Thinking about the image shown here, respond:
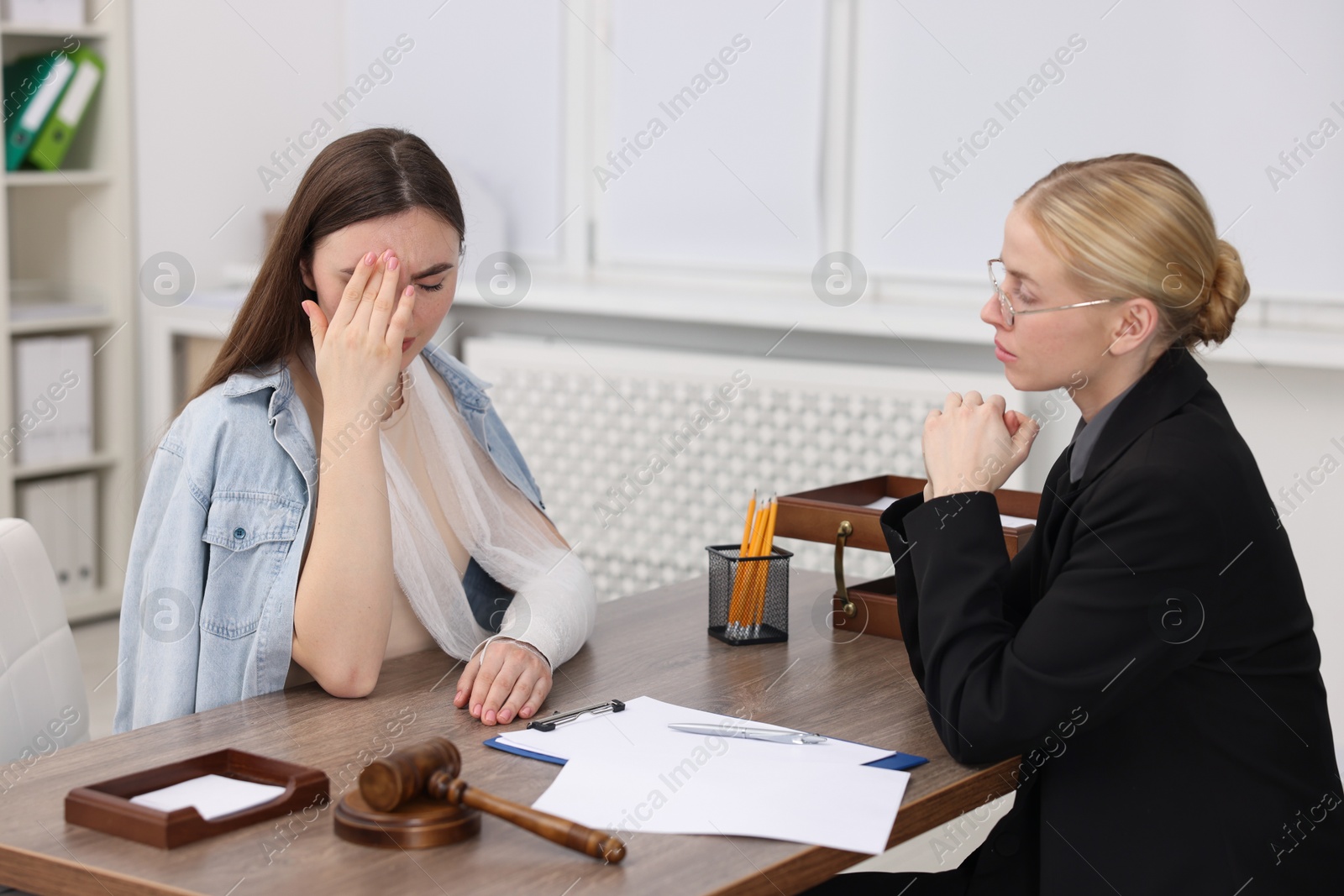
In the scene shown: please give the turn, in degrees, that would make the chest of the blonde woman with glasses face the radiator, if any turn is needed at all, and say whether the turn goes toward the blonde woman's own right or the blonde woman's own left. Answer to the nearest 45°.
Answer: approximately 45° to the blonde woman's own right

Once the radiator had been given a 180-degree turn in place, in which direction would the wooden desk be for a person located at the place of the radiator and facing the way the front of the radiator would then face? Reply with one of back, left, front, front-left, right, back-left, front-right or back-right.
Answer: back

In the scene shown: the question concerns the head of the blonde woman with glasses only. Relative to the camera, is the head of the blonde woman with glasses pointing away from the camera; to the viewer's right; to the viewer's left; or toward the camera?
to the viewer's left

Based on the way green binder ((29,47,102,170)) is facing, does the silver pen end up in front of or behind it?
in front

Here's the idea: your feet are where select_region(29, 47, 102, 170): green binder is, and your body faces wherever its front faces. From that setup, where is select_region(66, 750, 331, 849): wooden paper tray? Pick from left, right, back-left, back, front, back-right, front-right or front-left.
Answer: front

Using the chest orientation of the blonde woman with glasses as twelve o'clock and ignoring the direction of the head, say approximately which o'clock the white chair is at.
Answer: The white chair is roughly at 12 o'clock from the blonde woman with glasses.

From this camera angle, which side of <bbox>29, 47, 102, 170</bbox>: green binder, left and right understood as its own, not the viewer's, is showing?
front

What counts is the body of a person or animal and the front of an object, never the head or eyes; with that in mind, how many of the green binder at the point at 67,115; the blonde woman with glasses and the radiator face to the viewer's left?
1

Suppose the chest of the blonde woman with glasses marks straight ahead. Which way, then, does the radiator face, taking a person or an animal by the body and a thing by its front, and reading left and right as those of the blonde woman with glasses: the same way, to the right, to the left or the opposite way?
to the left

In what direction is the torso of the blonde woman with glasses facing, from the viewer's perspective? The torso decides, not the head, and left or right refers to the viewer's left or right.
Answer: facing to the left of the viewer

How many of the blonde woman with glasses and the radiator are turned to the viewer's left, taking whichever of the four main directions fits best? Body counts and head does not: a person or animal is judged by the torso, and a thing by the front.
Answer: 1

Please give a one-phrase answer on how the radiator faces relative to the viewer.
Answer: facing the viewer

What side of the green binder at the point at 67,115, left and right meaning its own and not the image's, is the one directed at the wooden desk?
front
